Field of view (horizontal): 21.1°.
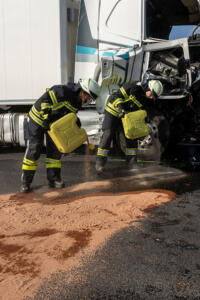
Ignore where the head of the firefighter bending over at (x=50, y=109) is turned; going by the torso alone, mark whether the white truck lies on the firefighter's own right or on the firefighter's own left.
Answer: on the firefighter's own left

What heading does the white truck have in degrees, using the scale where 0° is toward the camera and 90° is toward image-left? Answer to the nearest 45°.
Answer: approximately 270°

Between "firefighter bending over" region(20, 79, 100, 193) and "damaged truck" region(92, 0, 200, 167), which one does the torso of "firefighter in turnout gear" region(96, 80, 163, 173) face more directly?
the damaged truck

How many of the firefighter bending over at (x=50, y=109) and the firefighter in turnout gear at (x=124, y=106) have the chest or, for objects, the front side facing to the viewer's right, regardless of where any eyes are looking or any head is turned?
2

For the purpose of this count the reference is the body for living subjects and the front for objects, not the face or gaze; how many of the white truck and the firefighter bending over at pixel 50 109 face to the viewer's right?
2

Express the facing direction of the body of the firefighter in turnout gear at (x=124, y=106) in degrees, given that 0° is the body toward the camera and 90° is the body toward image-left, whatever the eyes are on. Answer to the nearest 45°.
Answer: approximately 270°

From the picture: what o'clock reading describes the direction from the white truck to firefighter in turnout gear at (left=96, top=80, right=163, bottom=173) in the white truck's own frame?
The firefighter in turnout gear is roughly at 2 o'clock from the white truck.

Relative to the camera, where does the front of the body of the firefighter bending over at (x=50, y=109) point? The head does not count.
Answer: to the viewer's right

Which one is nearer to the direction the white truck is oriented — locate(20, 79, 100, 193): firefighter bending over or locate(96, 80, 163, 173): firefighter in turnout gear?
the firefighter in turnout gear
